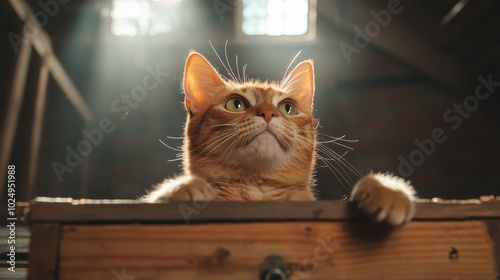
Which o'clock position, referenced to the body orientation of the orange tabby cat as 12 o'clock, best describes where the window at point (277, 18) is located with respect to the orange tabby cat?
The window is roughly at 6 o'clock from the orange tabby cat.

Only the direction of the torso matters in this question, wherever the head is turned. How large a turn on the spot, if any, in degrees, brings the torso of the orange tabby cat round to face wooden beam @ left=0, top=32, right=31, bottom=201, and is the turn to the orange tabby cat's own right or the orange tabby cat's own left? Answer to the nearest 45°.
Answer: approximately 135° to the orange tabby cat's own right

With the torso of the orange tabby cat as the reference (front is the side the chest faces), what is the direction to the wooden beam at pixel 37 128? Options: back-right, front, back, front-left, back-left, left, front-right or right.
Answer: back-right

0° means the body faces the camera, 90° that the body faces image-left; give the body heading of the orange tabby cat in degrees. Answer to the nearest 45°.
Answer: approximately 0°

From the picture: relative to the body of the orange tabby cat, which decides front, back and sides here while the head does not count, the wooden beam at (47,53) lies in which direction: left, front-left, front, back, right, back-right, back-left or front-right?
back-right
